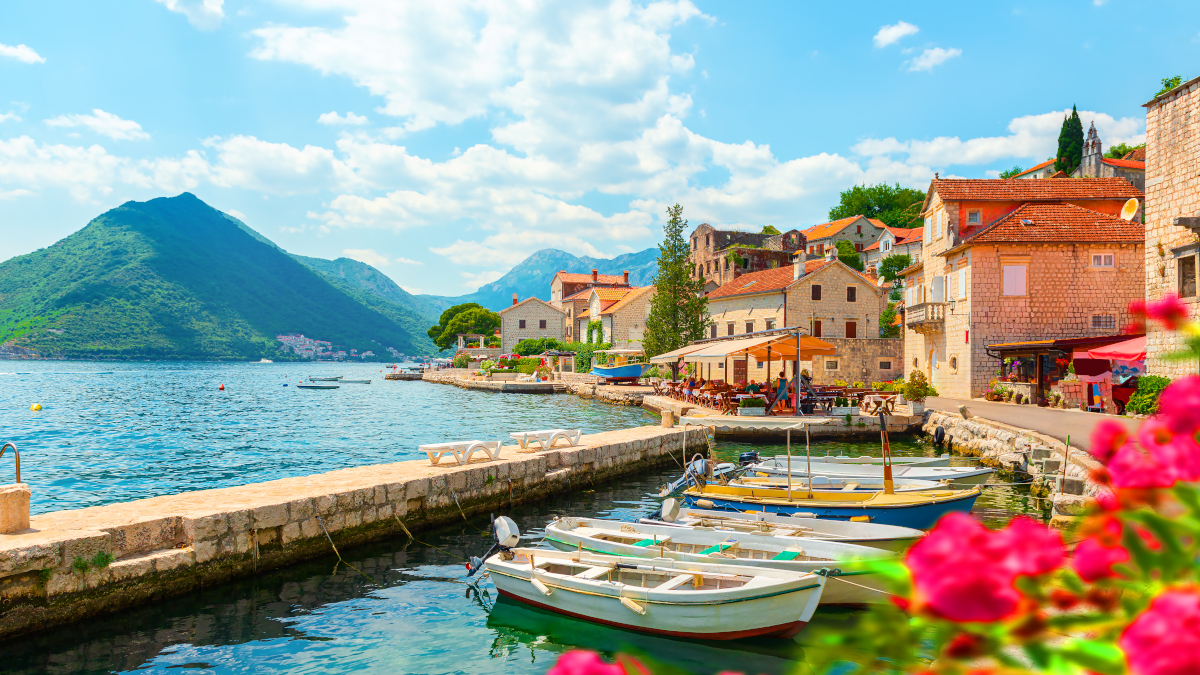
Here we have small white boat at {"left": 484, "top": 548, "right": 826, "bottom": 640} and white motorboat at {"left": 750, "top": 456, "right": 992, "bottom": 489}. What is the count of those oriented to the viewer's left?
0

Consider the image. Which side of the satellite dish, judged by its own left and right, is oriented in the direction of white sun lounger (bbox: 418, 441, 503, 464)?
front

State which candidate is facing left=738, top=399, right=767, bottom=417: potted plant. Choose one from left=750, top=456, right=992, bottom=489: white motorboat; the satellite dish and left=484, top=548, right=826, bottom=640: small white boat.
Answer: the satellite dish

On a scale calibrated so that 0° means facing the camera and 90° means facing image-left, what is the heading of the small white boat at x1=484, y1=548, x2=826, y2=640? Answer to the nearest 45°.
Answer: approximately 315°

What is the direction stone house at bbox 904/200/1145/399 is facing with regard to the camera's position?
facing to the left of the viewer

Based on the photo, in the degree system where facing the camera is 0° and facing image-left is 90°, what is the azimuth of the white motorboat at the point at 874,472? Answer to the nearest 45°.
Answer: approximately 270°

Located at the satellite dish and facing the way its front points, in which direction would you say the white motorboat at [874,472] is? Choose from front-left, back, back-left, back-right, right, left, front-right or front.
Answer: front-left

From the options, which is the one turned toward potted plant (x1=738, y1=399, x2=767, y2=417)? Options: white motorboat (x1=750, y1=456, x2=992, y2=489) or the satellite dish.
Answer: the satellite dish

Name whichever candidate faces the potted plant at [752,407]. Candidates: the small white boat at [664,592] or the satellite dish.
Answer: the satellite dish

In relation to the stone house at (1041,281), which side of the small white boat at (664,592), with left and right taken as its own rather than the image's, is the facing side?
left

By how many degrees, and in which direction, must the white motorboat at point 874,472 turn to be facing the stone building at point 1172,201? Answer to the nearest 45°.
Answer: approximately 45° to its left

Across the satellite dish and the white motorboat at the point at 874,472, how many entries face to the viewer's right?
1

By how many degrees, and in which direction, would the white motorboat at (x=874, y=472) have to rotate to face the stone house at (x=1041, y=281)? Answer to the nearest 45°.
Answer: approximately 90° to its left
